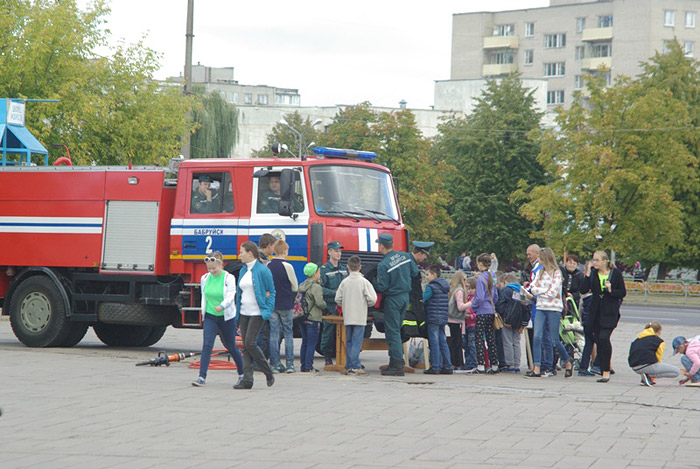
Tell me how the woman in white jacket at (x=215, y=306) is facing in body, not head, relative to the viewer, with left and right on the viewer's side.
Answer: facing the viewer and to the left of the viewer

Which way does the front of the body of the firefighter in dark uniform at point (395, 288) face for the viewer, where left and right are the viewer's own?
facing away from the viewer and to the left of the viewer

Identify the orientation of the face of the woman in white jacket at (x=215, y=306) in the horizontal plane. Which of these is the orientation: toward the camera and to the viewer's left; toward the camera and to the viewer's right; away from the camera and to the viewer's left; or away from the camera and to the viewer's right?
toward the camera and to the viewer's left

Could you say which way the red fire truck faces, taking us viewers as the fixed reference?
facing the viewer and to the right of the viewer

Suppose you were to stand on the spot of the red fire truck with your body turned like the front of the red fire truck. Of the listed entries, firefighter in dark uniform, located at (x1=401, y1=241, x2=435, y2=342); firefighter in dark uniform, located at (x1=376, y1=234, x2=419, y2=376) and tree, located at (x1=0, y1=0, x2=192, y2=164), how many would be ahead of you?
2

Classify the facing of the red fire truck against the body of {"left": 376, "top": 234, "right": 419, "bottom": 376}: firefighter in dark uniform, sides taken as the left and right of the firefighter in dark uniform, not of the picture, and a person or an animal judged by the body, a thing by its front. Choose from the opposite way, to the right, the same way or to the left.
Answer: the opposite way

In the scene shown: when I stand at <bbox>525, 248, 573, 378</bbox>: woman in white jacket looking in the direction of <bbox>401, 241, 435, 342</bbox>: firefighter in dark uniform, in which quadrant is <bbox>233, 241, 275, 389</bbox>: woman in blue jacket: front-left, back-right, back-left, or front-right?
front-left

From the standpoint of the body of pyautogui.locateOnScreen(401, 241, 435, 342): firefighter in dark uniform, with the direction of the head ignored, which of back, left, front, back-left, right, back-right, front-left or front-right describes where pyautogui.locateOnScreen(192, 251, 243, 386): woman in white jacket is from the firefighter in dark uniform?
back-right
